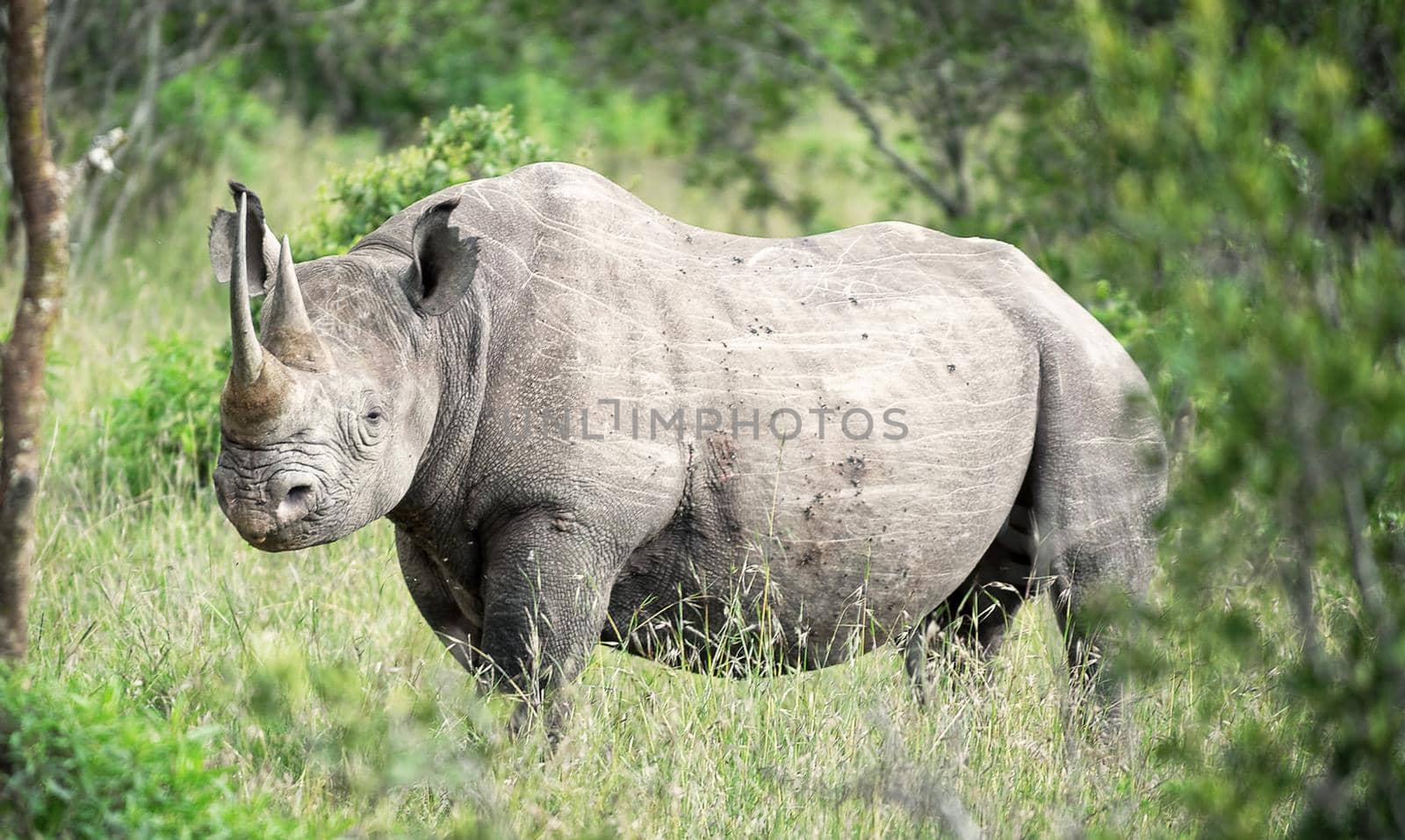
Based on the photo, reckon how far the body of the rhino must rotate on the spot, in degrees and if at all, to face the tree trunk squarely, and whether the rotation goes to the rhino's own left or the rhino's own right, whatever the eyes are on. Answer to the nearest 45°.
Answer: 0° — it already faces it

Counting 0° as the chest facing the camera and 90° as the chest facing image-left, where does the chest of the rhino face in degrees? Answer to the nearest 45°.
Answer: approximately 45°

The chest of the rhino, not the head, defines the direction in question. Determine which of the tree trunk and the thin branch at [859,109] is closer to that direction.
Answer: the tree trunk

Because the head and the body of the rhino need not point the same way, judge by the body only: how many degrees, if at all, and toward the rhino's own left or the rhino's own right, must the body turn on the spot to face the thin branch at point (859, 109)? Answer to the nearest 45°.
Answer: approximately 135° to the rhino's own right

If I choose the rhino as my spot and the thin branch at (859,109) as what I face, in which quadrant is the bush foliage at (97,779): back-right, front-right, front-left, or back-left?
back-left

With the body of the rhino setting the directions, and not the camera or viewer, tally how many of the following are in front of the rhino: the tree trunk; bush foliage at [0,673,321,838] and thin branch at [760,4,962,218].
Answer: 2

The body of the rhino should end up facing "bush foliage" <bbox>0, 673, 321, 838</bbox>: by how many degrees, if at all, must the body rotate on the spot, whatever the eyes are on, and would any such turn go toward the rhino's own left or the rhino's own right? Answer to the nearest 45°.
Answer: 0° — it already faces it

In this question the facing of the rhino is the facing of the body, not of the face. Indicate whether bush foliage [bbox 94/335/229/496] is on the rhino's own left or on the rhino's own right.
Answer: on the rhino's own right

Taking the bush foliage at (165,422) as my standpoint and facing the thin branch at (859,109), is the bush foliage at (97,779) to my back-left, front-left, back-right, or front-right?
back-right
